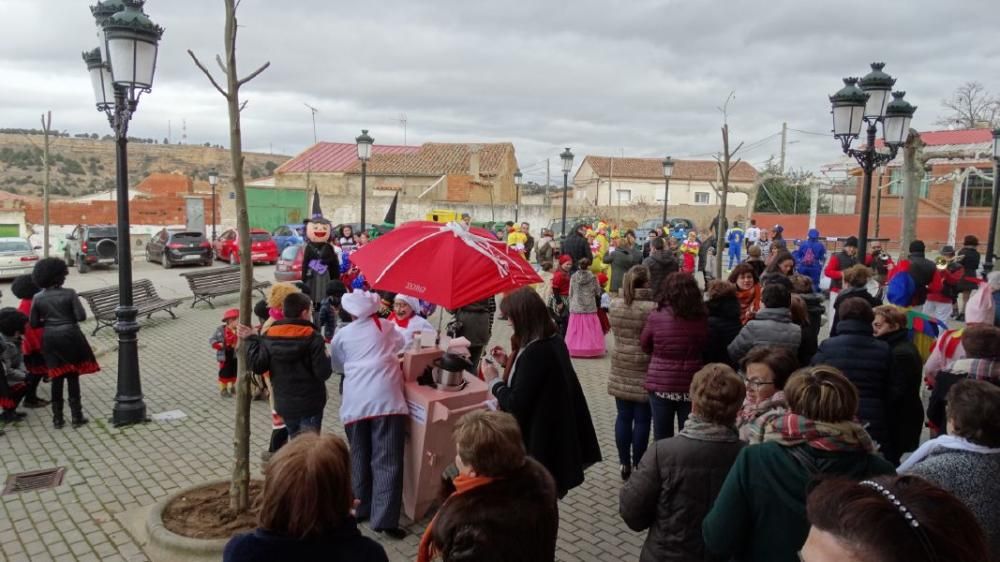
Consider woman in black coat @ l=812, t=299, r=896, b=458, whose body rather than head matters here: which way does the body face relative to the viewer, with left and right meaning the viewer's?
facing away from the viewer

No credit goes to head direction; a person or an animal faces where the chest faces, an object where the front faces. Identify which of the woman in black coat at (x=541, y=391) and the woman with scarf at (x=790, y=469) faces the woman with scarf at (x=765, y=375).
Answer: the woman with scarf at (x=790, y=469)

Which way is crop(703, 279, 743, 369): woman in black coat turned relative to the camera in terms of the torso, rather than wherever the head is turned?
away from the camera

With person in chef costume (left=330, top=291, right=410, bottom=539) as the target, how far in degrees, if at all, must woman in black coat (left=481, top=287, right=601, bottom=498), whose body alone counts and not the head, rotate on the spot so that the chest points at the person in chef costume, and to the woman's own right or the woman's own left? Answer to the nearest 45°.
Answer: approximately 45° to the woman's own right

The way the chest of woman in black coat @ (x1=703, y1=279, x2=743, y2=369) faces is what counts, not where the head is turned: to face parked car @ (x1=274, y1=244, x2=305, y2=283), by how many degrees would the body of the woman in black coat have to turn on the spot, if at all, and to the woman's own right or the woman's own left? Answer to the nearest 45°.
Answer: approximately 45° to the woman's own left

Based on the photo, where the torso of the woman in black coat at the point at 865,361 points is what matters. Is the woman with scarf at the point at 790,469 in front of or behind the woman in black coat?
behind

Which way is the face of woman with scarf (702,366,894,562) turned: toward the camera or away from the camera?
away from the camera

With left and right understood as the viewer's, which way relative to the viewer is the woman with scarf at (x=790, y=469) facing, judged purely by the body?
facing away from the viewer

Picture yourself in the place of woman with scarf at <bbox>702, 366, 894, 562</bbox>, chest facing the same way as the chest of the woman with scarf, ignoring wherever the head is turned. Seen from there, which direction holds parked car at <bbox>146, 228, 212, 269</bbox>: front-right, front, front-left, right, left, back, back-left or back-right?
front-left

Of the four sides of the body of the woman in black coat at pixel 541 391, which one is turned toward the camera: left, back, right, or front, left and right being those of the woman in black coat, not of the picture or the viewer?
left

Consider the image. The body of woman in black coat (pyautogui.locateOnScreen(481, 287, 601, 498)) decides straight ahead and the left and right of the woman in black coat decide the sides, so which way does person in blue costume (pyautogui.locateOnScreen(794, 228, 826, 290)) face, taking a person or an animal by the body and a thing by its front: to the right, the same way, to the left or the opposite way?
to the right

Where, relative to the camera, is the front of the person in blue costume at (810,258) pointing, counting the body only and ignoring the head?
away from the camera

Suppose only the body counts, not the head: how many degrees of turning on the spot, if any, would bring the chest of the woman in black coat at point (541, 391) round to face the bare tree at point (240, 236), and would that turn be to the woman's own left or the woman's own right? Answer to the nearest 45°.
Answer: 0° — they already face it
